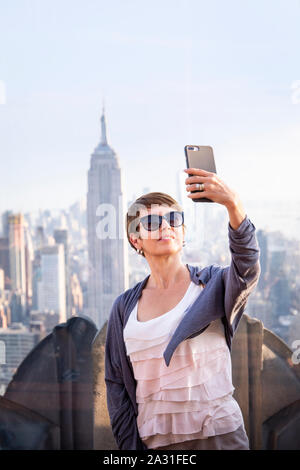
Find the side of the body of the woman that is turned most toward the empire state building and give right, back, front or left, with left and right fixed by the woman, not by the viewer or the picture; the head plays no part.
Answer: back

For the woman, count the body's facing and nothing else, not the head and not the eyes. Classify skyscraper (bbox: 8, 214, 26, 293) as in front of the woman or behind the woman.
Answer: behind

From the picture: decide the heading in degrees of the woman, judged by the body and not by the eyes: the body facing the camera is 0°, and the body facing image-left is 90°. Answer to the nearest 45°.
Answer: approximately 0°

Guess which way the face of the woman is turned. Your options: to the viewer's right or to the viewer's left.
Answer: to the viewer's right

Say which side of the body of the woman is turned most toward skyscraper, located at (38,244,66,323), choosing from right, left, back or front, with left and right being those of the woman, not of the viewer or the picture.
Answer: back

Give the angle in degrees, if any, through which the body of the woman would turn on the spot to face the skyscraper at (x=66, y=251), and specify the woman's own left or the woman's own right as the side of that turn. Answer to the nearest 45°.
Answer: approximately 180°
